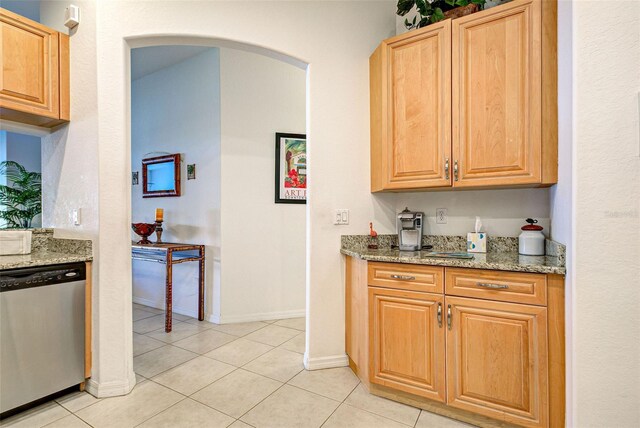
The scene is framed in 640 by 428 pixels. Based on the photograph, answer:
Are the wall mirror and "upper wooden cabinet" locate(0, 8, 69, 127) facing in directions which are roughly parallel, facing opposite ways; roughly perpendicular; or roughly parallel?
roughly perpendicular

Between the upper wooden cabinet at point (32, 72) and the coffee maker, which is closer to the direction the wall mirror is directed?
the upper wooden cabinet

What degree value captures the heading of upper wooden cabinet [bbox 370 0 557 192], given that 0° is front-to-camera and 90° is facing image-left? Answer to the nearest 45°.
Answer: approximately 45°

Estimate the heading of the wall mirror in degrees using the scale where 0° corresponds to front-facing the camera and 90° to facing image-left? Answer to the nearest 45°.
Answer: approximately 45°

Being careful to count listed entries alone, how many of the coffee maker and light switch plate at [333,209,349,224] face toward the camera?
2

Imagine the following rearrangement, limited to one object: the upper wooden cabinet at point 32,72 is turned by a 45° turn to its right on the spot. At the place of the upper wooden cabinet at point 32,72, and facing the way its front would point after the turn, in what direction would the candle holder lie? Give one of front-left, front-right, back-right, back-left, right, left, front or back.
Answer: back-left
